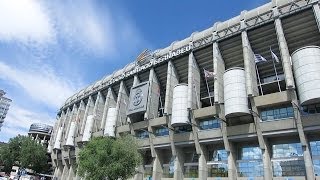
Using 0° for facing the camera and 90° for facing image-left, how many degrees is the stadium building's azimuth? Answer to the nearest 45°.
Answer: approximately 45°

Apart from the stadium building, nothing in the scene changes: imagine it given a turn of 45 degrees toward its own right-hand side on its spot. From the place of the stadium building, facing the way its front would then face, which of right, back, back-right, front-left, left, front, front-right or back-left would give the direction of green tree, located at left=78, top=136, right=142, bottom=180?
front
